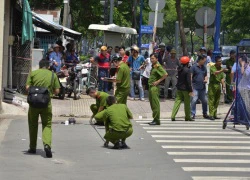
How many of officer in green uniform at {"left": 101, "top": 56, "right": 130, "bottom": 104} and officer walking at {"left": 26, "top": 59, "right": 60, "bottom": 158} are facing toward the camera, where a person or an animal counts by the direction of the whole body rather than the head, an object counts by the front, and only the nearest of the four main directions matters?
0

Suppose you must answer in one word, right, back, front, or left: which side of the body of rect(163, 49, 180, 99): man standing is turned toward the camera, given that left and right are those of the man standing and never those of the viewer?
front

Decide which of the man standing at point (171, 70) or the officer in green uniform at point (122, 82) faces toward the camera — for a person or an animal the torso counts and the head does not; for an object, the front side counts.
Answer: the man standing

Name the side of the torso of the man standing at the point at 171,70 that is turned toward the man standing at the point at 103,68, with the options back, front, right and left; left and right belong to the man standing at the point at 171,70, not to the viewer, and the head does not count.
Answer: right
